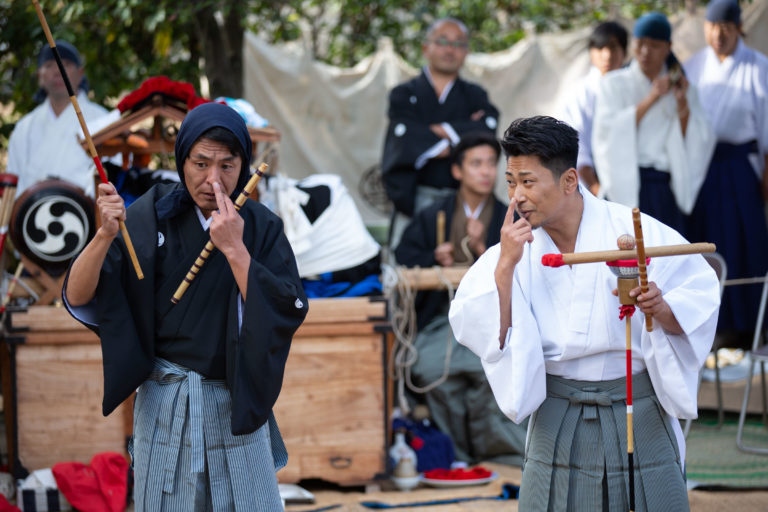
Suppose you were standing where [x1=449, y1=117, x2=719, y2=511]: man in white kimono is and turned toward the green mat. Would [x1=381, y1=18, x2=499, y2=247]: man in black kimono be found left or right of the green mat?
left

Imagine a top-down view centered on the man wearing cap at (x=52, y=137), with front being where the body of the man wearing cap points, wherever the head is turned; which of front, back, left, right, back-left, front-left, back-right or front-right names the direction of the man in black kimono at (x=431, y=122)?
left

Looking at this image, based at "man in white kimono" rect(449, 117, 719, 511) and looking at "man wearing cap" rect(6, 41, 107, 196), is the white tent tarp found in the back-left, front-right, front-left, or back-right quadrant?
front-right

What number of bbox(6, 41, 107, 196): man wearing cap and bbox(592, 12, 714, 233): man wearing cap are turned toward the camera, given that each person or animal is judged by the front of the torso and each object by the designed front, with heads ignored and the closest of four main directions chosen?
2

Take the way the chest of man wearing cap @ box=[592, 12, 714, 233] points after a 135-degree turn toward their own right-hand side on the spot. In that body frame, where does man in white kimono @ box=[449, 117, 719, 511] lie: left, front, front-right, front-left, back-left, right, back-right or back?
back-left

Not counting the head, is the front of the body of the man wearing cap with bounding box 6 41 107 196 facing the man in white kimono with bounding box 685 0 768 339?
no

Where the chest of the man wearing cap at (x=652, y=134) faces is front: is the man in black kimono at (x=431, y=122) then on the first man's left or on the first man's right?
on the first man's right

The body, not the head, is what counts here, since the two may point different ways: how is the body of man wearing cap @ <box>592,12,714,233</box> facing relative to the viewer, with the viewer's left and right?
facing the viewer

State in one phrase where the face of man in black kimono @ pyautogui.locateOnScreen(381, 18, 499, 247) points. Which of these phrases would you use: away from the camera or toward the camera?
toward the camera

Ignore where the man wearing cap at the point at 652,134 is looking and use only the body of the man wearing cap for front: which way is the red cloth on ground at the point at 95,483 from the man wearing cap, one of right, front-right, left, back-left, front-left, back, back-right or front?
front-right

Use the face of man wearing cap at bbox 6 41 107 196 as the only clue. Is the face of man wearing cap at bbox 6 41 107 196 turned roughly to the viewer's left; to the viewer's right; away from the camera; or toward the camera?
toward the camera

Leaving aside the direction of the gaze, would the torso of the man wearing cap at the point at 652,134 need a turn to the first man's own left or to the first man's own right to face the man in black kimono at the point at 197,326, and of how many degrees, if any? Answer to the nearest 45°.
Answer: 0° — they already face them

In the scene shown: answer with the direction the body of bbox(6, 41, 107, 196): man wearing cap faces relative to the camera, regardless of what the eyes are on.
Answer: toward the camera

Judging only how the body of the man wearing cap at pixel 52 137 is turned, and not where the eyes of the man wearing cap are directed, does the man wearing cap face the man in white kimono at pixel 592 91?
no

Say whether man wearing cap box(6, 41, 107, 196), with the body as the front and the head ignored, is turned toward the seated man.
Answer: no

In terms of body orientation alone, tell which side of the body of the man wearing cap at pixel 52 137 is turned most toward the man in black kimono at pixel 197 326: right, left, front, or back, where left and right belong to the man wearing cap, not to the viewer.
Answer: front
